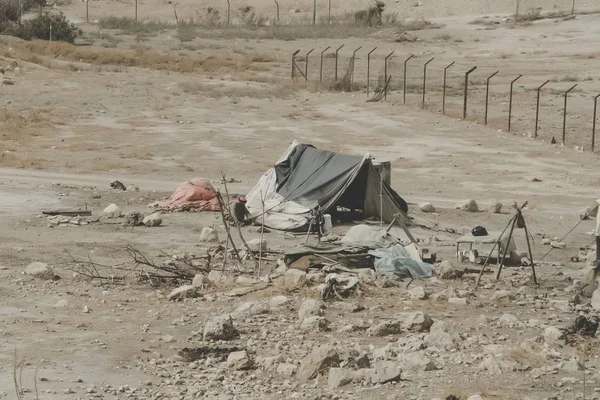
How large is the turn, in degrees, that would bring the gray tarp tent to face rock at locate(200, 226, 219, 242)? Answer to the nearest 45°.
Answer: approximately 90° to its right

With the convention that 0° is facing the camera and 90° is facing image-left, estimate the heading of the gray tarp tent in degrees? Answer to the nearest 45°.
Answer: approximately 315°

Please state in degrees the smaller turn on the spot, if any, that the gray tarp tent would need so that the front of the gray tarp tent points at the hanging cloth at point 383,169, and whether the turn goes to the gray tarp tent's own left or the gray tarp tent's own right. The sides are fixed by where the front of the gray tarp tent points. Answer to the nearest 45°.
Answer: approximately 90° to the gray tarp tent's own left

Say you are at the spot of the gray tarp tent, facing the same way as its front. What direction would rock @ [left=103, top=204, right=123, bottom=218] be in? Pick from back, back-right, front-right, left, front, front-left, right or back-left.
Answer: back-right

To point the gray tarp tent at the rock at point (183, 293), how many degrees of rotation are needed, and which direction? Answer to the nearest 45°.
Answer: approximately 45° to its right

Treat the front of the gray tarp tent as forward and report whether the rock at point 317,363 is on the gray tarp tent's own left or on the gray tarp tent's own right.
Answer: on the gray tarp tent's own right

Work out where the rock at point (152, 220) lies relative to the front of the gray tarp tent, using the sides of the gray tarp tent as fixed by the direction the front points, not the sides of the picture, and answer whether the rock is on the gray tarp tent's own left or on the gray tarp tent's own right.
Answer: on the gray tarp tent's own right

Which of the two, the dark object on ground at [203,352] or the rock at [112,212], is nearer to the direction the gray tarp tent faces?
the dark object on ground

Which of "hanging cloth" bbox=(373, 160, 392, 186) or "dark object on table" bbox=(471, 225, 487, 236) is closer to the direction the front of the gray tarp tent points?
the dark object on table

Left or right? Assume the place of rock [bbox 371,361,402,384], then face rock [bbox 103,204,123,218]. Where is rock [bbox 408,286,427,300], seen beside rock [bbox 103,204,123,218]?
right
